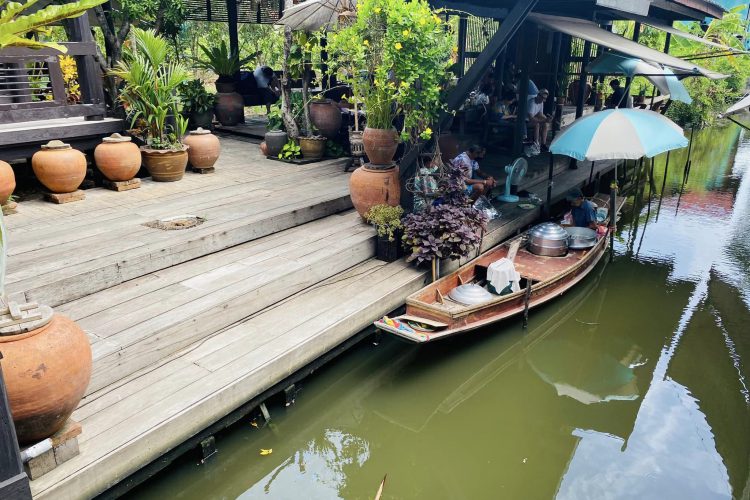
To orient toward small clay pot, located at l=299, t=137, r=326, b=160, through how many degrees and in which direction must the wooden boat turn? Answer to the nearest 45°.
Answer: approximately 90° to its right

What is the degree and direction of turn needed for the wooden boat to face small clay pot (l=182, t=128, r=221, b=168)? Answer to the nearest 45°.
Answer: approximately 45° to its right

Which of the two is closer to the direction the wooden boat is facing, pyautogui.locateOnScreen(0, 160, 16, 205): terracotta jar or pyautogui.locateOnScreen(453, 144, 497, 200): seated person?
the terracotta jar

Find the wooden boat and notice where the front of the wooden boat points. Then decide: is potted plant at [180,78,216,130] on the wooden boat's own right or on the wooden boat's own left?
on the wooden boat's own right

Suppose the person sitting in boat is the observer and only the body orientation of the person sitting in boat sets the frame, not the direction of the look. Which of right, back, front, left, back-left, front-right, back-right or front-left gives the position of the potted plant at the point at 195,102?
front-right

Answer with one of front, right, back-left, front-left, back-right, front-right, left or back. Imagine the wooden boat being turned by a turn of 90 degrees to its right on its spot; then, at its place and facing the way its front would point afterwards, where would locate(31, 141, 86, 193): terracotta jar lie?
front-left

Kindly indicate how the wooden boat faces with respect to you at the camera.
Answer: facing the viewer and to the left of the viewer

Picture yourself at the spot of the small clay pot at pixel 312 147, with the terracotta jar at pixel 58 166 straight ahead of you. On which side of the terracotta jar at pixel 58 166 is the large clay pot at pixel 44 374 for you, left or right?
left

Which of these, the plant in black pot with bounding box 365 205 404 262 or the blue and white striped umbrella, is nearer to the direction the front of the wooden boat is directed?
the plant in black pot

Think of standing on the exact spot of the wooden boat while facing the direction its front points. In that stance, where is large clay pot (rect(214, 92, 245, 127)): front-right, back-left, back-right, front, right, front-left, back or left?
right

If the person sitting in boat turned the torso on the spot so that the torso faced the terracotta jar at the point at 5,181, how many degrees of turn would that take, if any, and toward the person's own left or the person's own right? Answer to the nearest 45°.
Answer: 0° — they already face it

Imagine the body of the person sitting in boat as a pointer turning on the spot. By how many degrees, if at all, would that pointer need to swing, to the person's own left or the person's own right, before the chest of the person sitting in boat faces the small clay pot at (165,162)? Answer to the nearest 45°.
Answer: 0° — they already face it

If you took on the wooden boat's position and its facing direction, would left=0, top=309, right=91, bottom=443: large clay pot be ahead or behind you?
ahead

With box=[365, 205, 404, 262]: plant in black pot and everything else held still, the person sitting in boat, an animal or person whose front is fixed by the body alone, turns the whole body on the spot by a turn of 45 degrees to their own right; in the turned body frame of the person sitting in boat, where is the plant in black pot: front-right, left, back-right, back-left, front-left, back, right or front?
front-left

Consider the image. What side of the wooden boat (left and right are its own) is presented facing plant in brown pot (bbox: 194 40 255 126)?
right
